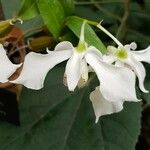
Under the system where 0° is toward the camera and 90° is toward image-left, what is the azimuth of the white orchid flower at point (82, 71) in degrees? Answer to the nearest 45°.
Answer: approximately 0°
